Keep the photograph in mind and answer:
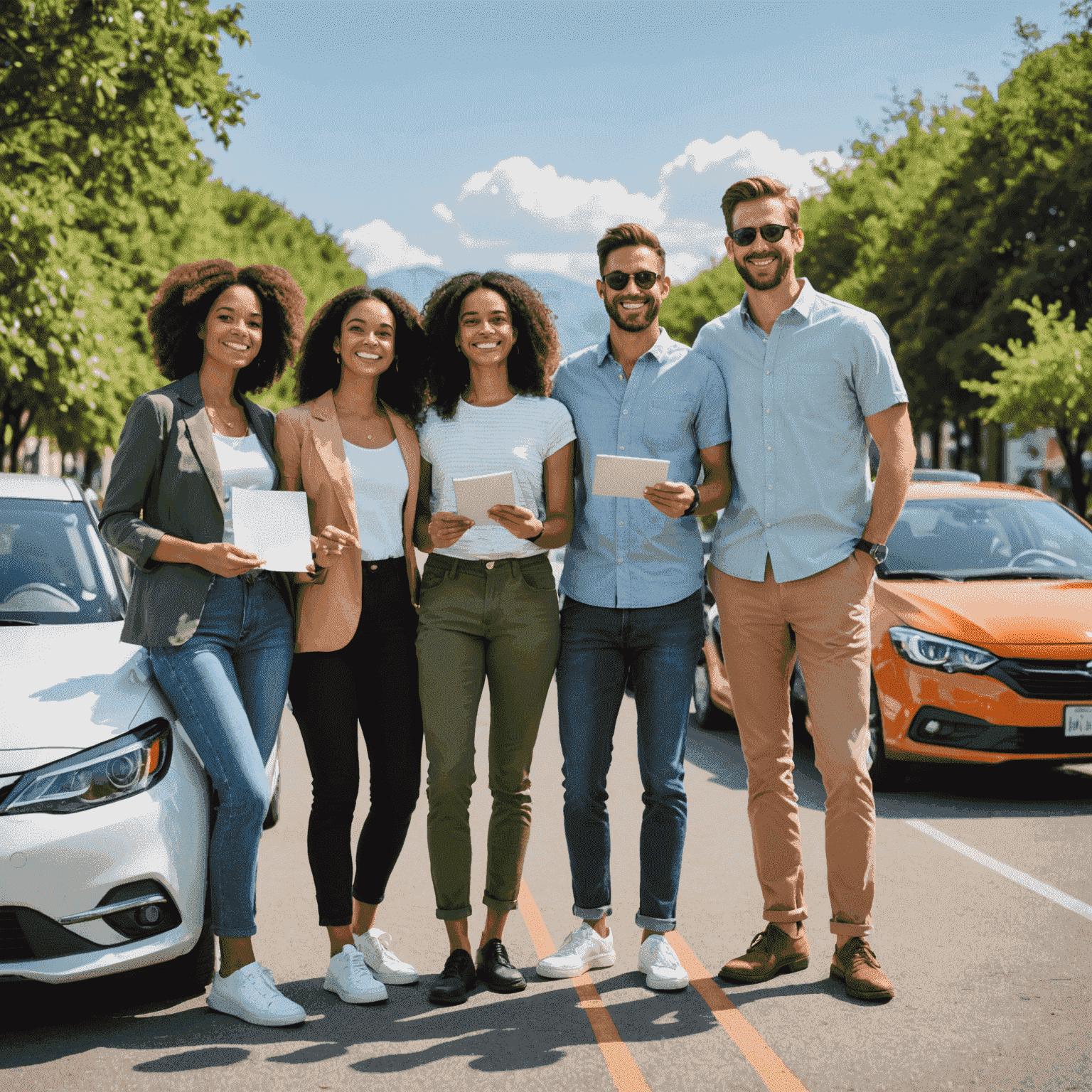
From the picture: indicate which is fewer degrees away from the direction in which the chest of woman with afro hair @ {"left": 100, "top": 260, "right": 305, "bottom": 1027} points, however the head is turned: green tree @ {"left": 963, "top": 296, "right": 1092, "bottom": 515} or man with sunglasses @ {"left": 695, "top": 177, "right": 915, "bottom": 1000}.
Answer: the man with sunglasses

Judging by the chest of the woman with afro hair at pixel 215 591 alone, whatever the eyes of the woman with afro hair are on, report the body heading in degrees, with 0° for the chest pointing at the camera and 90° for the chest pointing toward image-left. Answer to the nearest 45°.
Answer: approximately 315°

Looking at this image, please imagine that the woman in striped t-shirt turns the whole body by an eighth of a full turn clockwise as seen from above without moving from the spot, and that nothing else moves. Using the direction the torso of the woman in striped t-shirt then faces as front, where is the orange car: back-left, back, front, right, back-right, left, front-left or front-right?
back

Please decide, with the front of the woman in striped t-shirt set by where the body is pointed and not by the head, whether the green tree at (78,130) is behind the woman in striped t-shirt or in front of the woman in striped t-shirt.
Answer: behind

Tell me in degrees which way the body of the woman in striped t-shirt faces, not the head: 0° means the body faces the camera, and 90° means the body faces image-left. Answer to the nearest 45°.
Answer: approximately 0°

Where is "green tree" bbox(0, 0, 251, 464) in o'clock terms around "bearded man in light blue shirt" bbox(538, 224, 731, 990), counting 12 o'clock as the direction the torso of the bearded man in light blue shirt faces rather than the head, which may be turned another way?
The green tree is roughly at 5 o'clock from the bearded man in light blue shirt.

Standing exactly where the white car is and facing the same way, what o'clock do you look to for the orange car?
The orange car is roughly at 8 o'clock from the white car.
